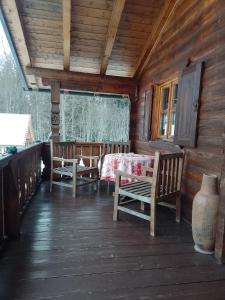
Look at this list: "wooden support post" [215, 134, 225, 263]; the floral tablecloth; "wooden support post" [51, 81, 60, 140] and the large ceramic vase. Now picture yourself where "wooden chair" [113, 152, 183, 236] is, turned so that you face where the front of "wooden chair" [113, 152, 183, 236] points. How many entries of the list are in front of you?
2

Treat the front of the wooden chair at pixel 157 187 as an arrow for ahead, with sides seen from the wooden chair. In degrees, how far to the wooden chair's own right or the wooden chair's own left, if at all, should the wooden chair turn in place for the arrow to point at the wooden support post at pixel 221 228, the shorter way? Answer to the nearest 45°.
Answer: approximately 180°

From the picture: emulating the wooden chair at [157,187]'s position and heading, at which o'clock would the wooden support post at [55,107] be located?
The wooden support post is roughly at 12 o'clock from the wooden chair.

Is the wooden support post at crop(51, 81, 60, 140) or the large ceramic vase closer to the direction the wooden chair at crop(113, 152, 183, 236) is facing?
the wooden support post

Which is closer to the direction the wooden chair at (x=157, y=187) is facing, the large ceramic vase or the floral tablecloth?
the floral tablecloth

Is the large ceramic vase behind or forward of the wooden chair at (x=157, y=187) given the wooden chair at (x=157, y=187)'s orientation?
behind

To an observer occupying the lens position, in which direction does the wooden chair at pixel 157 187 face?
facing away from the viewer and to the left of the viewer

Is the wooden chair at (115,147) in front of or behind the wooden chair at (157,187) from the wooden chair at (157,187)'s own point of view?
in front
